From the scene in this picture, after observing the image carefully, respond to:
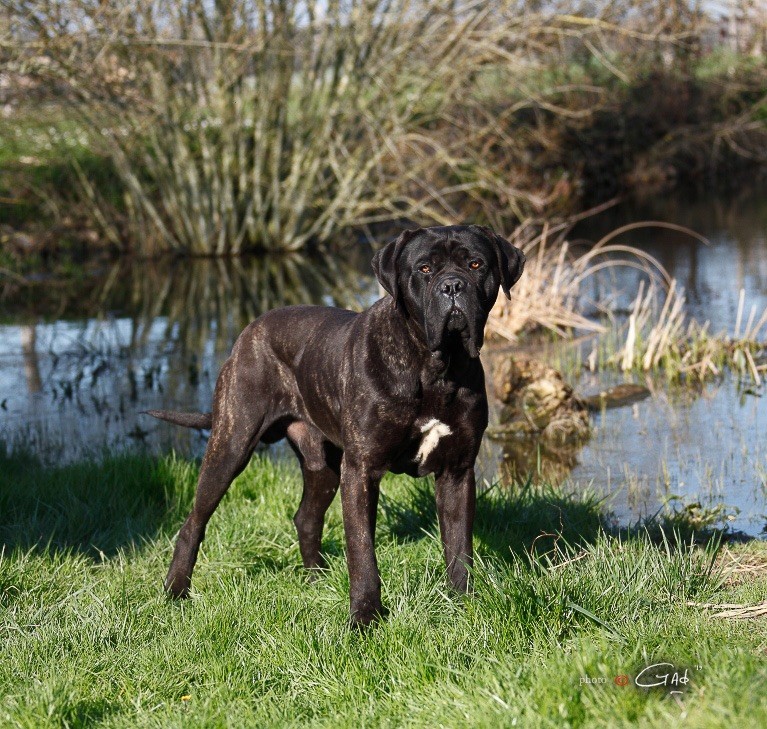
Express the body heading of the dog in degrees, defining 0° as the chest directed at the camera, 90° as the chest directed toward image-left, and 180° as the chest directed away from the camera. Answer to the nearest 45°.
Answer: approximately 315°

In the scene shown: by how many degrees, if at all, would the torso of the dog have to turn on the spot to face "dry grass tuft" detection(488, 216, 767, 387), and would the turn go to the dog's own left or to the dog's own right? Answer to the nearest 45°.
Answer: approximately 135° to the dog's own left
